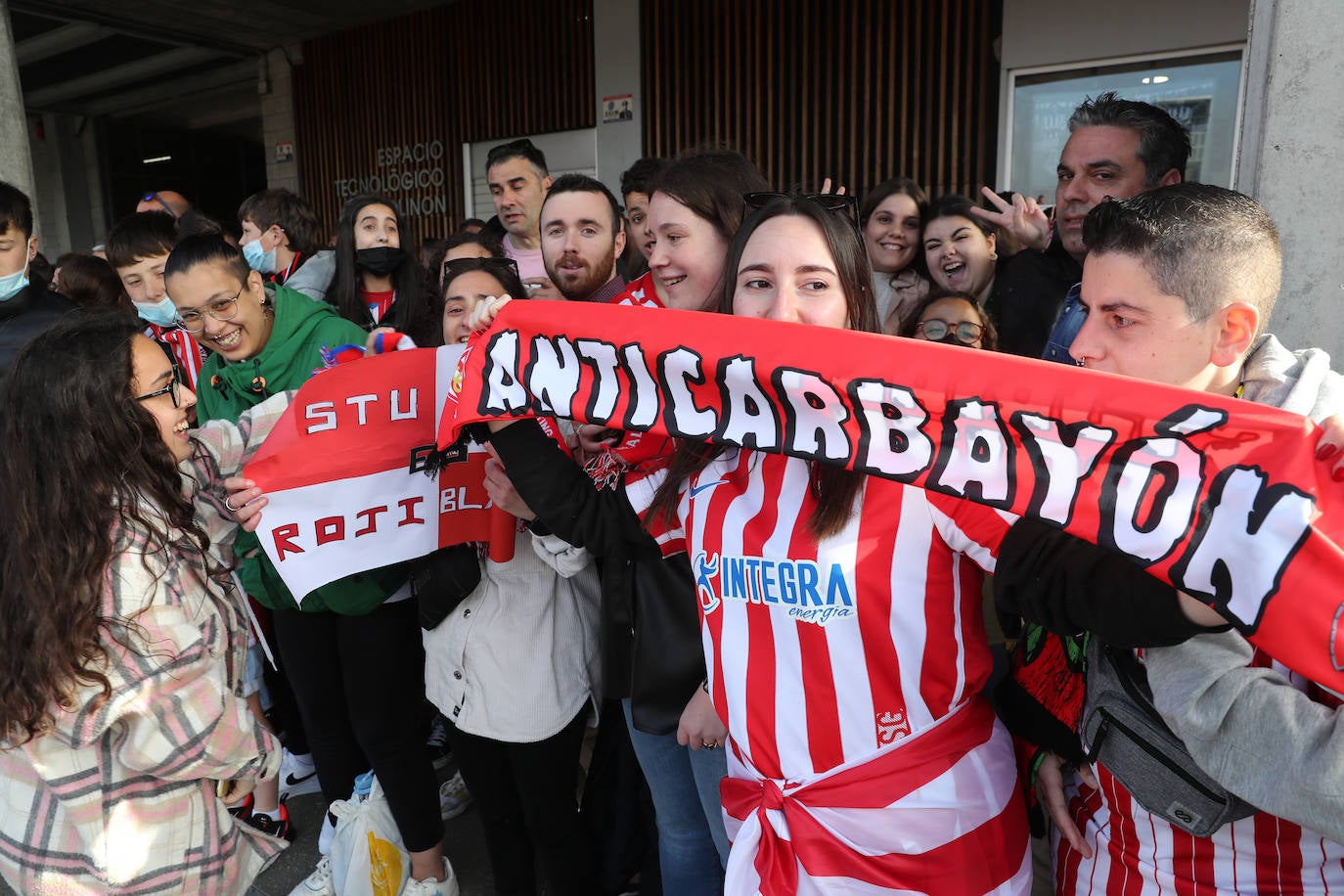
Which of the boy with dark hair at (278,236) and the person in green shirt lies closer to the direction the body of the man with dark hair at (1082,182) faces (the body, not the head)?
the person in green shirt

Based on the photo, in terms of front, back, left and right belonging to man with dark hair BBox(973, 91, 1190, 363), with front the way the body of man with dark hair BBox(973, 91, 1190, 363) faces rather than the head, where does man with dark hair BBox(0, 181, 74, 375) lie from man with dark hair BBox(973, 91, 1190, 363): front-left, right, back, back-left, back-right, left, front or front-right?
front-right

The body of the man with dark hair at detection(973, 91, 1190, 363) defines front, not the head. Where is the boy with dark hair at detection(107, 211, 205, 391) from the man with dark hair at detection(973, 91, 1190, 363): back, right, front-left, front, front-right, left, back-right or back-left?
front-right

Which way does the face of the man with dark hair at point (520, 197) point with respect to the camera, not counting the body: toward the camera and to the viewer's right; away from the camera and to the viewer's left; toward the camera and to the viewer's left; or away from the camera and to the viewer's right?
toward the camera and to the viewer's left

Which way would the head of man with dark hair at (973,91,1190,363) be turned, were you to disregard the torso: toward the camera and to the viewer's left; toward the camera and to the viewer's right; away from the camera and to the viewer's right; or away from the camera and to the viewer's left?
toward the camera and to the viewer's left

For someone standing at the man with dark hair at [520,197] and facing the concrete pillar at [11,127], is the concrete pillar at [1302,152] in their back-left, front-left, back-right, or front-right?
back-left

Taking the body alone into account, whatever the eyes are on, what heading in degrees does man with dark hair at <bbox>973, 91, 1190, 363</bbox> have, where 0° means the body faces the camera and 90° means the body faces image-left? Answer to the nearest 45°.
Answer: approximately 45°

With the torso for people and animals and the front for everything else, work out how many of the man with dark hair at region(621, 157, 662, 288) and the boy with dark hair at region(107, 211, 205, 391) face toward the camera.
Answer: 2

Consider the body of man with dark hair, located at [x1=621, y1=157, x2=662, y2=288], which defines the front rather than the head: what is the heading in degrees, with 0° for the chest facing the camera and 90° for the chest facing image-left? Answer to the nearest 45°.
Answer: approximately 0°

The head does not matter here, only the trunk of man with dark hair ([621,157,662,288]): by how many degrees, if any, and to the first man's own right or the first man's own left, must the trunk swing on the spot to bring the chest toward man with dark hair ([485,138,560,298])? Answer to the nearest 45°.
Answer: approximately 135° to the first man's own right

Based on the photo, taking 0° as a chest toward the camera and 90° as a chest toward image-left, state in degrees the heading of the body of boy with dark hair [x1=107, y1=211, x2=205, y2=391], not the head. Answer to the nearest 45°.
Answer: approximately 0°

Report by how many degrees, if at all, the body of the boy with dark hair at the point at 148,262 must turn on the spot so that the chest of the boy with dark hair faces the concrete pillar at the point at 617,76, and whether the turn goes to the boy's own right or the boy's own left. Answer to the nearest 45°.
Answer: approximately 135° to the boy's own left

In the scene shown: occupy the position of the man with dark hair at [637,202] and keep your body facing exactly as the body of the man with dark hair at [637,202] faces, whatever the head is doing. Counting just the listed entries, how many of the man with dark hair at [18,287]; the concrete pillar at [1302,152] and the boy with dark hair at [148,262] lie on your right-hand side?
2

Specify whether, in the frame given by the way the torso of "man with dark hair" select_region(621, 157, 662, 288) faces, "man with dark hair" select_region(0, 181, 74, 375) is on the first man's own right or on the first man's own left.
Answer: on the first man's own right

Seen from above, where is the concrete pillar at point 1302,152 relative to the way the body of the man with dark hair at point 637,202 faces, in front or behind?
in front
